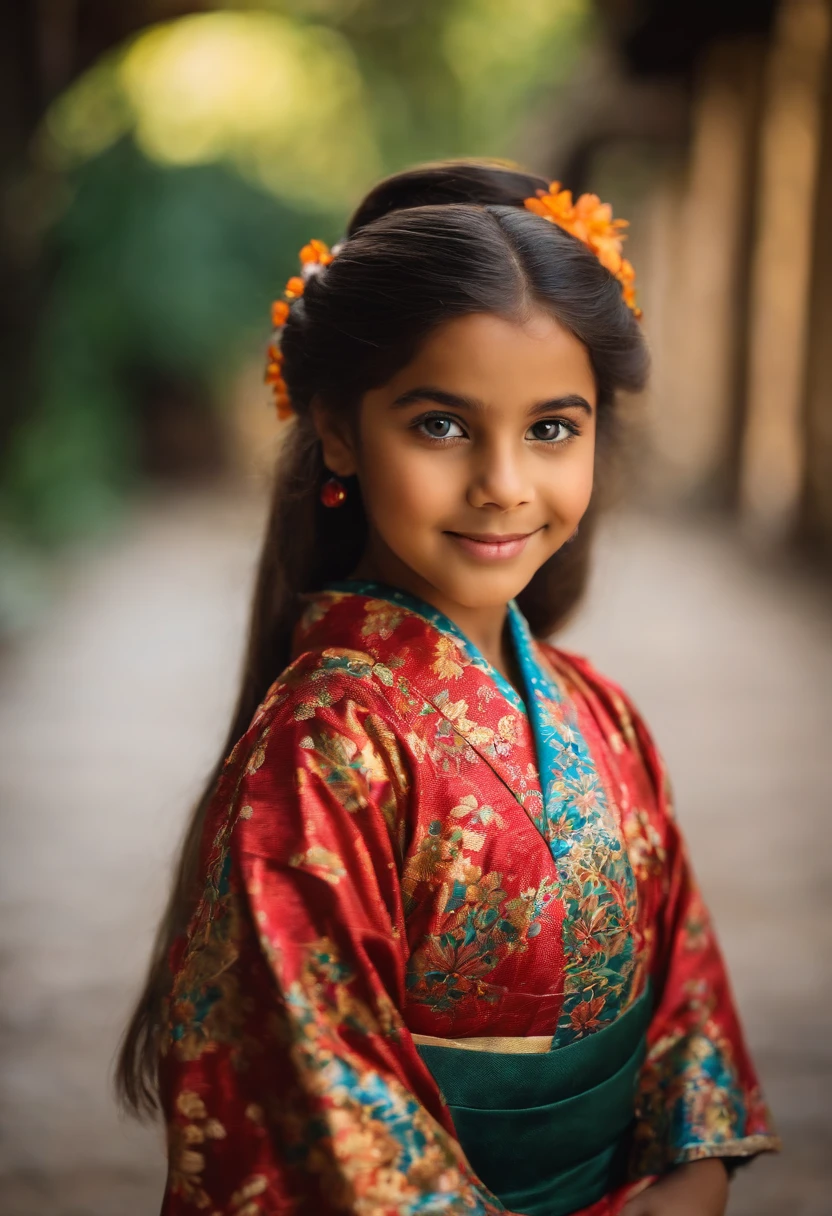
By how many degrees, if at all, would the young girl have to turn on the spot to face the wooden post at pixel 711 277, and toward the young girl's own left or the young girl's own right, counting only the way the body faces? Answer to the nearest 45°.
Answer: approximately 135° to the young girl's own left

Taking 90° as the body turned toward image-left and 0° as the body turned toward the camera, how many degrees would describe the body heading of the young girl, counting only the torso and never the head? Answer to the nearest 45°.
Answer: approximately 315°

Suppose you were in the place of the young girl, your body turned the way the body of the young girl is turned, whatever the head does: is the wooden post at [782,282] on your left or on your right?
on your left

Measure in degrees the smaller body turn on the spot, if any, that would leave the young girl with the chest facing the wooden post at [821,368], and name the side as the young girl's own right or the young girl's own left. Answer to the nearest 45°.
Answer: approximately 135° to the young girl's own left
